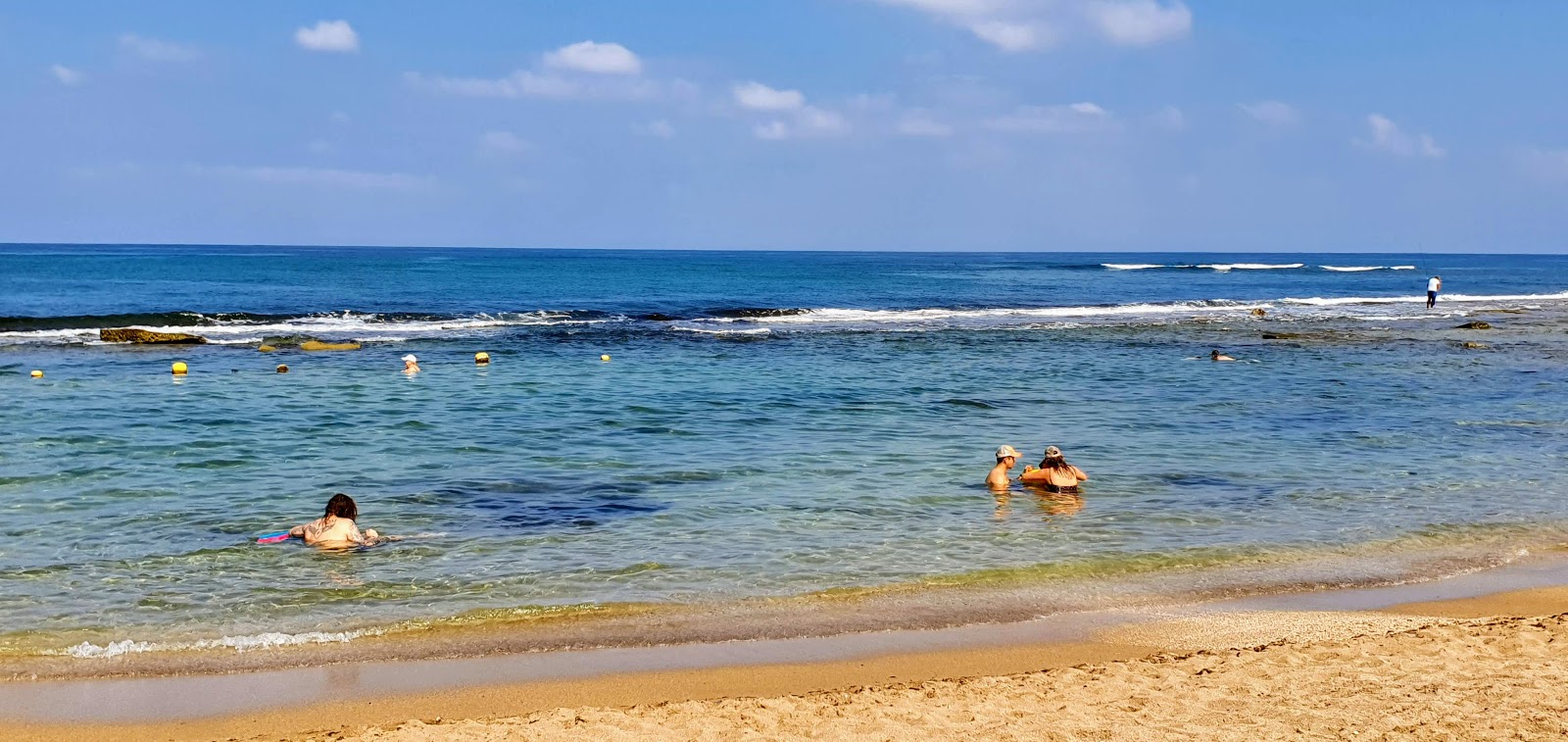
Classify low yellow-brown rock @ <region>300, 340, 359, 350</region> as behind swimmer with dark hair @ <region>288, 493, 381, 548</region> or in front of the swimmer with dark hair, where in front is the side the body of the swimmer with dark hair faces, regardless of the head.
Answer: in front

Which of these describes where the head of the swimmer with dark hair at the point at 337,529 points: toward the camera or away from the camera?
away from the camera

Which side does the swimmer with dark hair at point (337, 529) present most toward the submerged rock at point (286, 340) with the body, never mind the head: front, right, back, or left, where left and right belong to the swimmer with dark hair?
front

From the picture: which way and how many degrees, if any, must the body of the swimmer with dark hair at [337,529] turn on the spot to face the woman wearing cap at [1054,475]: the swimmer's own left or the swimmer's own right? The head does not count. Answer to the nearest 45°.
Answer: approximately 90° to the swimmer's own right

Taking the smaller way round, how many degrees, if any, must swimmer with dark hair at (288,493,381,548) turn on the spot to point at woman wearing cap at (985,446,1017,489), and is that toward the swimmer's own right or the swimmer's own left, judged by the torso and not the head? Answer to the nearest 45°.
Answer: approximately 90° to the swimmer's own right

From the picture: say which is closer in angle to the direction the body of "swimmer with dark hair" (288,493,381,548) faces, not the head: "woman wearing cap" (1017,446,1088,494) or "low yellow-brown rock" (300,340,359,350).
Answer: the low yellow-brown rock

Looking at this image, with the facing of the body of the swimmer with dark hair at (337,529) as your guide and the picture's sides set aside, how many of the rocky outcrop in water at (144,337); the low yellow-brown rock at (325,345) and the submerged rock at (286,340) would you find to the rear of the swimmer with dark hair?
0

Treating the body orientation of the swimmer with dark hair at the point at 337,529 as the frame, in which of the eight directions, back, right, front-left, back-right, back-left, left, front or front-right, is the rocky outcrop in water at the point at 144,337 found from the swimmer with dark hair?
front

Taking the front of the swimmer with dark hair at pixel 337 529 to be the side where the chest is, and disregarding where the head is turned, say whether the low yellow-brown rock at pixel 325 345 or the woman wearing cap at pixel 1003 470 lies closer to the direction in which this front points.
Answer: the low yellow-brown rock

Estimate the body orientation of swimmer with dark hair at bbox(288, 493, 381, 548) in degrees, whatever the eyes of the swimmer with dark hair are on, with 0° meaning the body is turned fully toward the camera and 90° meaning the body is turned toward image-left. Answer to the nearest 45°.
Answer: approximately 180°

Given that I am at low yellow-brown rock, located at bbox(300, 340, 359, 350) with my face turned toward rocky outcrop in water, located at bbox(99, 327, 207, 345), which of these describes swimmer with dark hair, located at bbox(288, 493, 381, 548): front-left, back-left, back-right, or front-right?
back-left

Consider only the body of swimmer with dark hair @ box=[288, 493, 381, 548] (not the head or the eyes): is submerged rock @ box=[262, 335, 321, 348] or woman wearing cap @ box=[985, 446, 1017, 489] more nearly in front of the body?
the submerged rock
